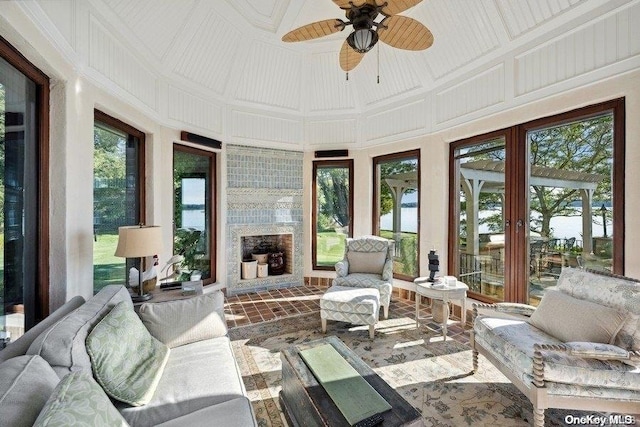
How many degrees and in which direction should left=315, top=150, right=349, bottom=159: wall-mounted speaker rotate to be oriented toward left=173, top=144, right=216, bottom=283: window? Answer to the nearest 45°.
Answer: approximately 90° to its right

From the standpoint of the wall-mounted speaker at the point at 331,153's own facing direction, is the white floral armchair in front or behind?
in front

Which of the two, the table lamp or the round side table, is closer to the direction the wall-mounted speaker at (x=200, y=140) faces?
the round side table

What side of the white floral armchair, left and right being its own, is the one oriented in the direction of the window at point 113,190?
front

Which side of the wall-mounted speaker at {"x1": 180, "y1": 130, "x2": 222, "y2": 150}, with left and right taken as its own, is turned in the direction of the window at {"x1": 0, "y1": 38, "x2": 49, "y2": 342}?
right

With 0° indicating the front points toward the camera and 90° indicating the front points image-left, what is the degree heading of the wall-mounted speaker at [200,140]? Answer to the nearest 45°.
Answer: approximately 315°

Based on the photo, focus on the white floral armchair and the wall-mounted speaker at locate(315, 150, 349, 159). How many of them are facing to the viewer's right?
0

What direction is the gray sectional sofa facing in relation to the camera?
to the viewer's right

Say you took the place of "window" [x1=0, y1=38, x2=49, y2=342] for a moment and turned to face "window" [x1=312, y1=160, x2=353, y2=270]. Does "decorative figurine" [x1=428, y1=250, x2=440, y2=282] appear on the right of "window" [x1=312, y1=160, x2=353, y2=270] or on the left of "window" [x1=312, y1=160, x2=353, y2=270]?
right

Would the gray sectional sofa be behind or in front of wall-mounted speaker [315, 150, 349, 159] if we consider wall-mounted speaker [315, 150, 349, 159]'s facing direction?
in front

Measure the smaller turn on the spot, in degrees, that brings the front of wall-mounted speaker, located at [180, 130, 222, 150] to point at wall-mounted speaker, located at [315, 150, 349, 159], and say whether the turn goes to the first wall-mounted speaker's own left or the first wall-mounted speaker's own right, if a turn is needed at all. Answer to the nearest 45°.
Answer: approximately 45° to the first wall-mounted speaker's own left

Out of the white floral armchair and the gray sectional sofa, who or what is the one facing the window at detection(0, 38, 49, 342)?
the white floral armchair

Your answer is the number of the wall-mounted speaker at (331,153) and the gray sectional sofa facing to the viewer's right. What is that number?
1
